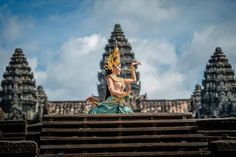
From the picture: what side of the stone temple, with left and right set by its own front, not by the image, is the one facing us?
front
